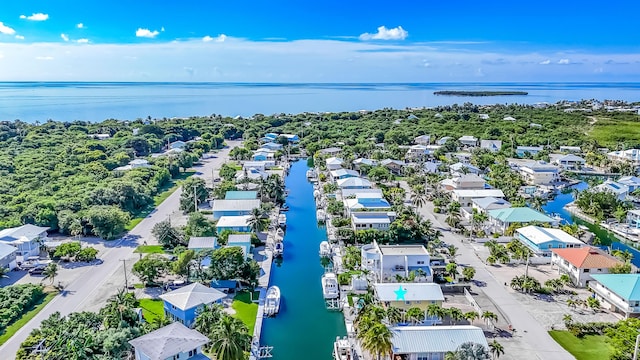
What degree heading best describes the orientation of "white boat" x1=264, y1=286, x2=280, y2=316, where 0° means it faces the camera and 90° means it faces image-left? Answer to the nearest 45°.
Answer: approximately 180°

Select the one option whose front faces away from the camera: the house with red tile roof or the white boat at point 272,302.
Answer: the white boat

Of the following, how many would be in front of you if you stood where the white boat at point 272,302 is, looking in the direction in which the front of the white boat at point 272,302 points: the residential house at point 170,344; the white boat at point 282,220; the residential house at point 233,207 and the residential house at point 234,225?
3

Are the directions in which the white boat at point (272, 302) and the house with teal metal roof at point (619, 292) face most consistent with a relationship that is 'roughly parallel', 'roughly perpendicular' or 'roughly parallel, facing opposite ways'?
roughly perpendicular

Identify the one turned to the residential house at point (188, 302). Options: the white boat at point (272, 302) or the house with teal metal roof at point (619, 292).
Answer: the house with teal metal roof

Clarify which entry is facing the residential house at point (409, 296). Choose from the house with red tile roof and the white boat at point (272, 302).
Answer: the house with red tile roof

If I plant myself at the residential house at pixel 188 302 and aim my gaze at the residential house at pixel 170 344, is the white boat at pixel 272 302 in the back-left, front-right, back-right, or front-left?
back-left

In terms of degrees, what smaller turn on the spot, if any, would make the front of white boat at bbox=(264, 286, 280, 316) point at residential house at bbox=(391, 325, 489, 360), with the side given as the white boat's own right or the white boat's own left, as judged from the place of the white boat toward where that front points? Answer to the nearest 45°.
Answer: approximately 135° to the white boat's own right

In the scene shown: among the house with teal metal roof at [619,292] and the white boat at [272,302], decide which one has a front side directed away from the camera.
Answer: the white boat

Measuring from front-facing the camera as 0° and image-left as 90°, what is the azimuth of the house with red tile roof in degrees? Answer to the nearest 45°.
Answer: approximately 45°

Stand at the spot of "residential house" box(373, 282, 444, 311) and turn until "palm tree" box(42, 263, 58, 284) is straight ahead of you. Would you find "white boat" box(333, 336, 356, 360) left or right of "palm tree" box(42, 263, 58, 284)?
left
